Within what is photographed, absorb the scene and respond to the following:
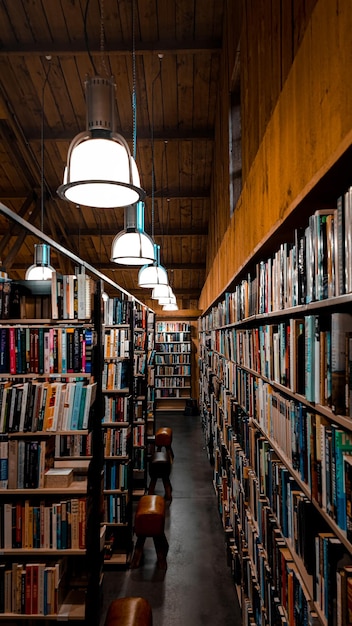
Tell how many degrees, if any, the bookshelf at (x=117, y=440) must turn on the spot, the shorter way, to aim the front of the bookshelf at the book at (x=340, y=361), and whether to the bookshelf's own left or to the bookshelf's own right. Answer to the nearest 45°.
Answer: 0° — it already faces it

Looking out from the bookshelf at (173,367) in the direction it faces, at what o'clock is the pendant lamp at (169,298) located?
The pendant lamp is roughly at 12 o'clock from the bookshelf.

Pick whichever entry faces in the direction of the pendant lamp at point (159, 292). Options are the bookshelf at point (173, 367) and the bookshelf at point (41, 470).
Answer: the bookshelf at point (173, 367)

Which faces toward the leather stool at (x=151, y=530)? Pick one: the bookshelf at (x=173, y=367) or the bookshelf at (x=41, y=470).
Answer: the bookshelf at (x=173, y=367)
